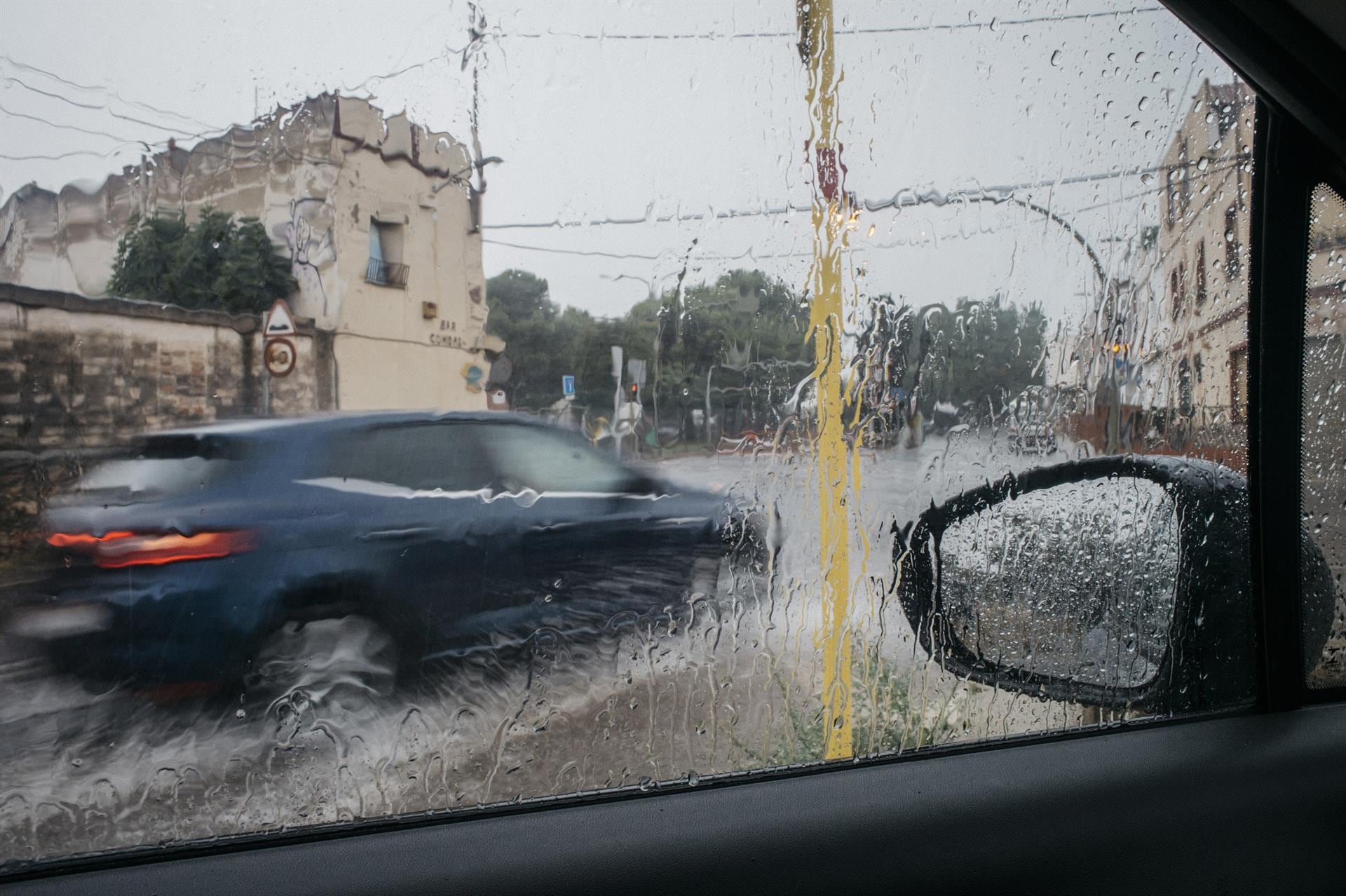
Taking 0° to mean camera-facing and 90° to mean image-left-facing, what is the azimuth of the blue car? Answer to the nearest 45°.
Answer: approximately 225°

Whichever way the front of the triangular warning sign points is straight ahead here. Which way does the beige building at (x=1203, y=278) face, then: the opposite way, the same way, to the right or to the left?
to the right

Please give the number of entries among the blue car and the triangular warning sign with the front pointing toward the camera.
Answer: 1

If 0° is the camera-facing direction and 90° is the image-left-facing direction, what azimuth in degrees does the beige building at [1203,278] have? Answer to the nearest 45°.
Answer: approximately 45°

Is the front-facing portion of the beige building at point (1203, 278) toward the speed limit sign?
yes
